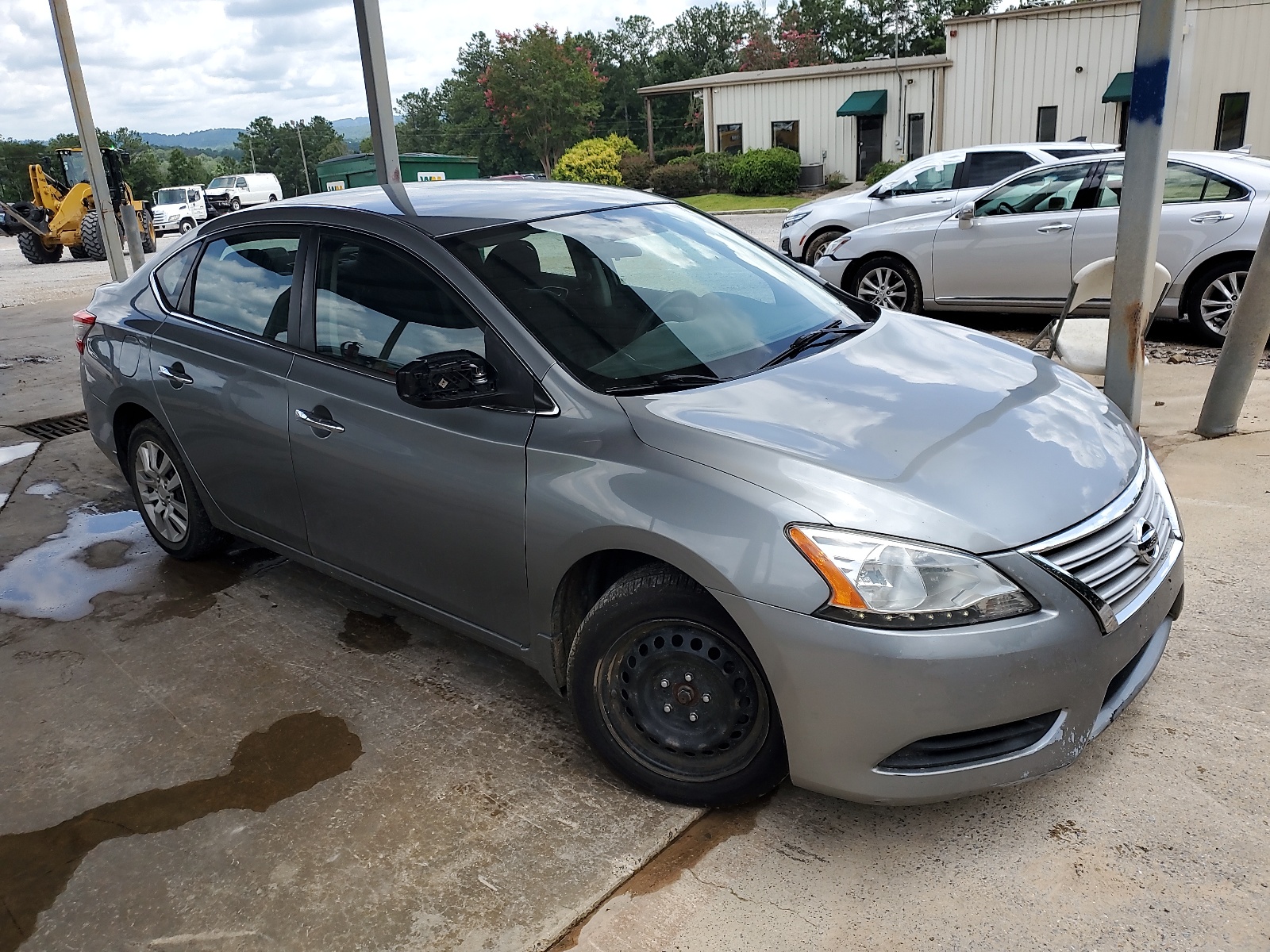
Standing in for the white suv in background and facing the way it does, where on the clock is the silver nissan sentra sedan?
The silver nissan sentra sedan is roughly at 9 o'clock from the white suv in background.

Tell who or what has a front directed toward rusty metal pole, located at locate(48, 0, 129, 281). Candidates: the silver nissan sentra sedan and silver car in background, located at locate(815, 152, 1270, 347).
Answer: the silver car in background

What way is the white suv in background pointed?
to the viewer's left

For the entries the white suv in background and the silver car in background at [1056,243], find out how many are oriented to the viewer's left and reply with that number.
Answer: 2

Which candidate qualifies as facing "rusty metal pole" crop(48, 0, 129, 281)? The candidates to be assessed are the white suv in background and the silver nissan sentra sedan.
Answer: the white suv in background

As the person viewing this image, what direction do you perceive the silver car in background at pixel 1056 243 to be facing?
facing to the left of the viewer

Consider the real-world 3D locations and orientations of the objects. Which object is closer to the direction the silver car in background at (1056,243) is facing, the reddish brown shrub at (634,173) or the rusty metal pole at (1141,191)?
the reddish brown shrub

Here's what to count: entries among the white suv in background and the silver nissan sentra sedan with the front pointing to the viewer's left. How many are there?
1

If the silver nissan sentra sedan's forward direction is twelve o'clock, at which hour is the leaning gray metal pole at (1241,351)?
The leaning gray metal pole is roughly at 9 o'clock from the silver nissan sentra sedan.

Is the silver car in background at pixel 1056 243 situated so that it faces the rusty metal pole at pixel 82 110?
yes

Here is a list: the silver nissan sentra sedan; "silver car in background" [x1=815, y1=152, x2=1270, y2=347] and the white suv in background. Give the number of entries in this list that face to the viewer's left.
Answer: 2

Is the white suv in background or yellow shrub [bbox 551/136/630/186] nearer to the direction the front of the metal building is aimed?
the white suv in background

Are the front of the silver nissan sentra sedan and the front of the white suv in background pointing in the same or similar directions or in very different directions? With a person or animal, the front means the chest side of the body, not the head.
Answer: very different directions

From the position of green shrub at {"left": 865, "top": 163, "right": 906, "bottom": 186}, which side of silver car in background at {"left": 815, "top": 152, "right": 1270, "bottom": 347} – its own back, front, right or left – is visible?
right

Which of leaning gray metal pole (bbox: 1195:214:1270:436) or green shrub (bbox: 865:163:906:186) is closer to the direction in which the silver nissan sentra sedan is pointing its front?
the leaning gray metal pole

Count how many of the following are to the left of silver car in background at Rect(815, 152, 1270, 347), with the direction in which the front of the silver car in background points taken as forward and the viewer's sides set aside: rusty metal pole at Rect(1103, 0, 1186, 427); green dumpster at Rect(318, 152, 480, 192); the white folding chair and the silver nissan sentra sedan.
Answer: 3
